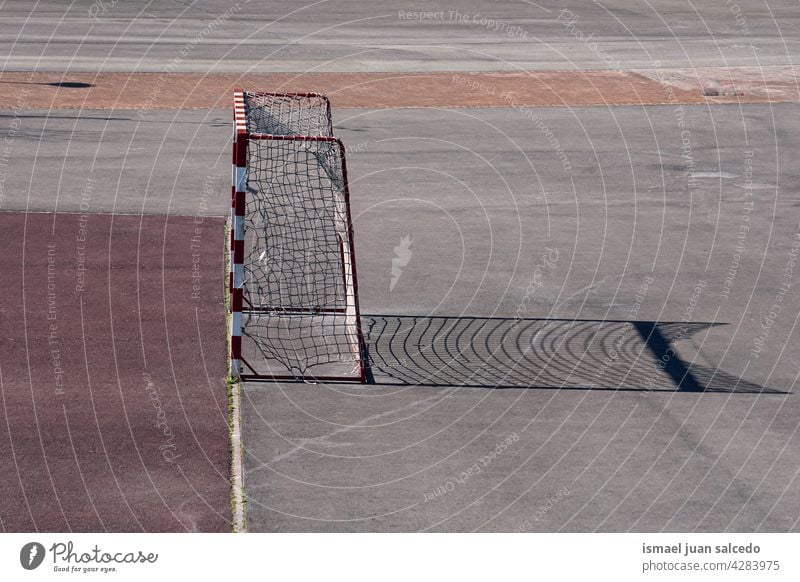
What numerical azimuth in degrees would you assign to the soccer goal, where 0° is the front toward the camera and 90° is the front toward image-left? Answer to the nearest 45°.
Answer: approximately 90°
